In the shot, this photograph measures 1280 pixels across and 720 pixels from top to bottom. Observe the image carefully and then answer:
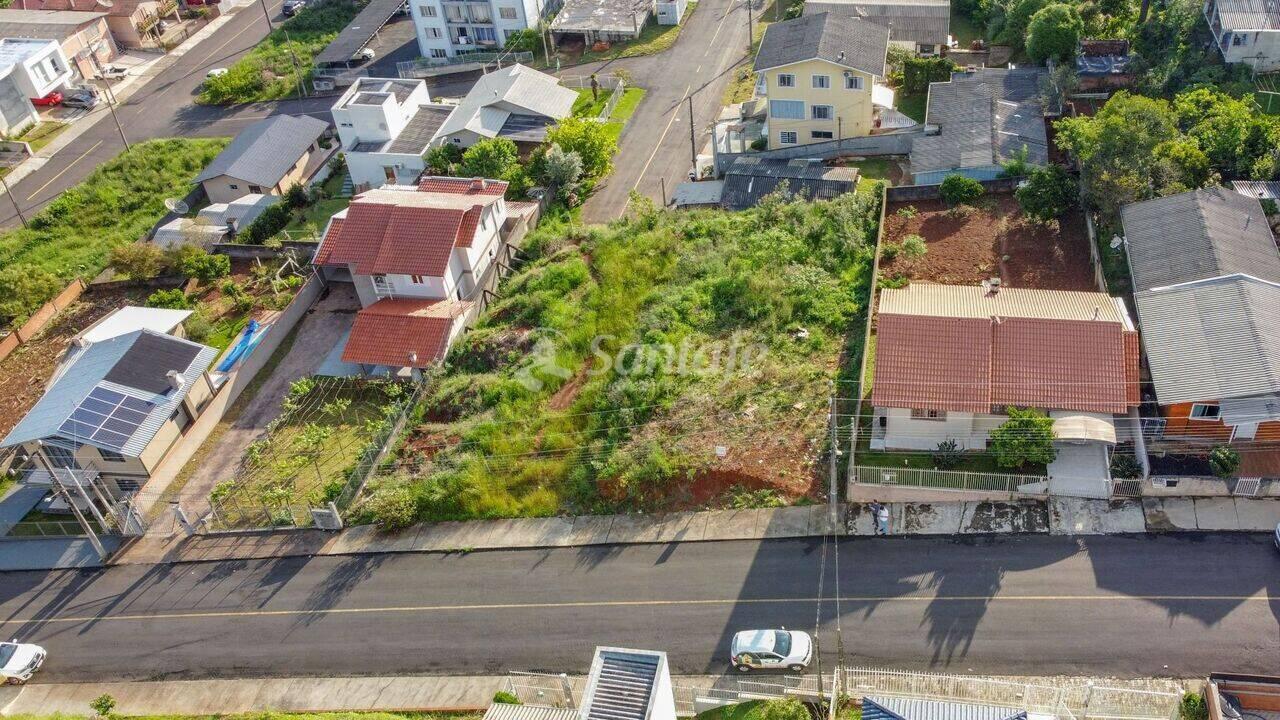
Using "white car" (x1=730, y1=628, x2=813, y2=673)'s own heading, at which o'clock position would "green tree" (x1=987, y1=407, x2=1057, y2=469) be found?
The green tree is roughly at 11 o'clock from the white car.

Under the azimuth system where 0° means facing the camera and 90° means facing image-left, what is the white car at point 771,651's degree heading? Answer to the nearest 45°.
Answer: approximately 270°

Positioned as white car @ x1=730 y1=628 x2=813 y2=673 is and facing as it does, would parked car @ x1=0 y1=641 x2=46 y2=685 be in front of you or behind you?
behind

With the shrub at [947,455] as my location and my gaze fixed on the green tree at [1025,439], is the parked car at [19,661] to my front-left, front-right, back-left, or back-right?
back-right
